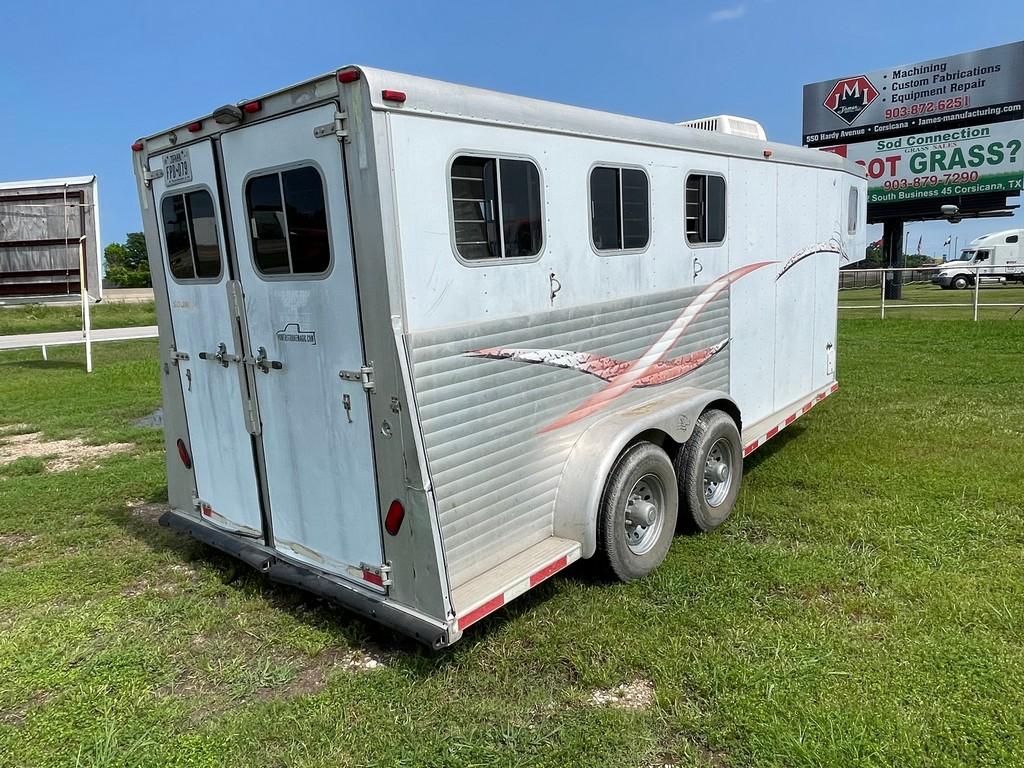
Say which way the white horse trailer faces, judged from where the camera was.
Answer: facing away from the viewer and to the right of the viewer

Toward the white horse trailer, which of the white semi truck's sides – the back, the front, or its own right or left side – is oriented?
left

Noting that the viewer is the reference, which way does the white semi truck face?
facing to the left of the viewer

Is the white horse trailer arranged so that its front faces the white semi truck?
yes

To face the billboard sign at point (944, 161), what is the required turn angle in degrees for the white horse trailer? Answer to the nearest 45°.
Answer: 0° — it already faces it

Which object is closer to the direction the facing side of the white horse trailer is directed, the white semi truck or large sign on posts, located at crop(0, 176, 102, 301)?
the white semi truck

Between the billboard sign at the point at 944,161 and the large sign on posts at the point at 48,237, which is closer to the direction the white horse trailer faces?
the billboard sign

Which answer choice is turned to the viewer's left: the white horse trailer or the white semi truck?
the white semi truck

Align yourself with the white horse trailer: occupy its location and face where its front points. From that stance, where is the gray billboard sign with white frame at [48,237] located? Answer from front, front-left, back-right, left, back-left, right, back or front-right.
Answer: left

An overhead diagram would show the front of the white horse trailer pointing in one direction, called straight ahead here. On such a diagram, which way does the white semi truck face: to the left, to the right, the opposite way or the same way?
to the left

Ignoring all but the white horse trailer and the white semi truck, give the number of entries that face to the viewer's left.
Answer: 1
